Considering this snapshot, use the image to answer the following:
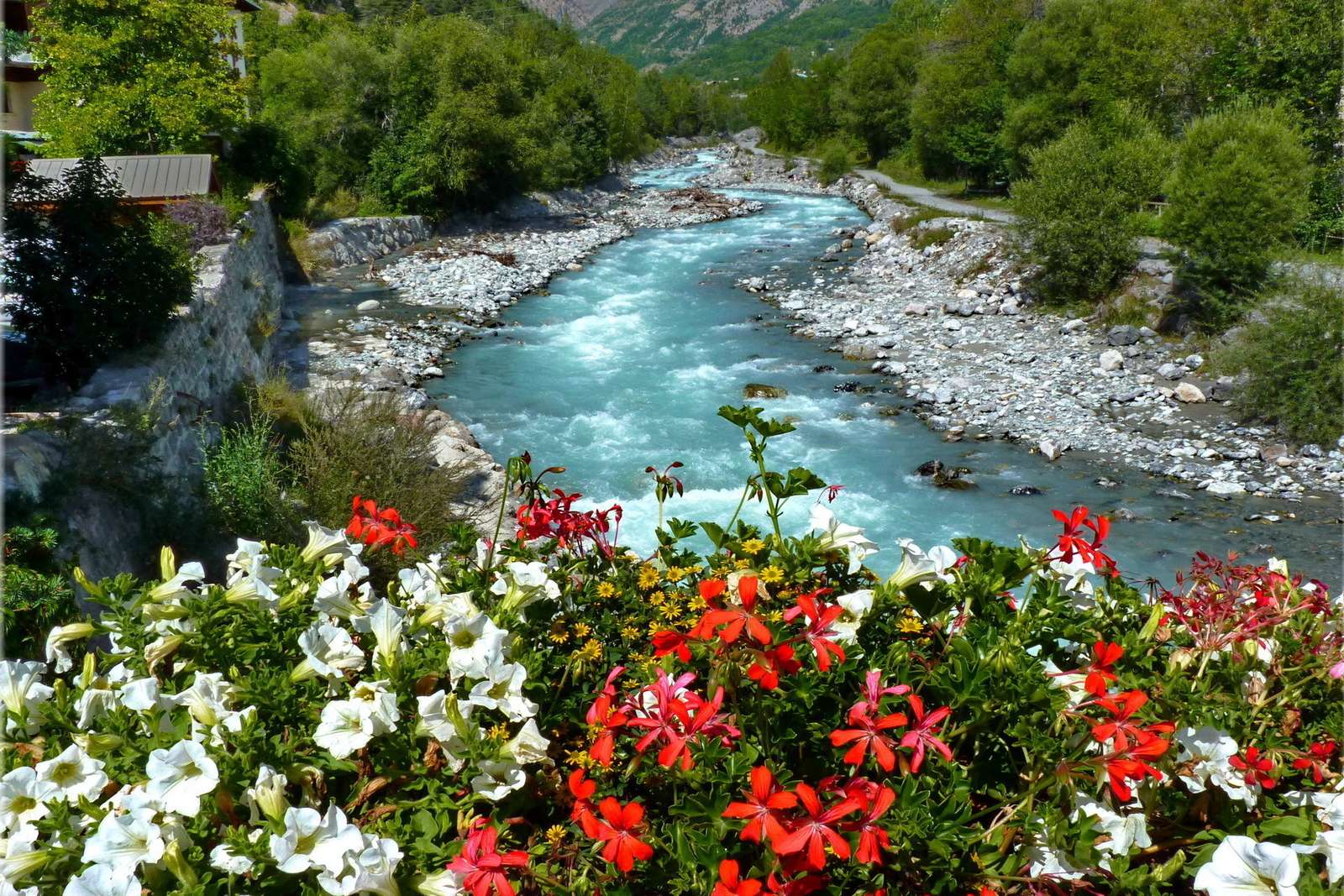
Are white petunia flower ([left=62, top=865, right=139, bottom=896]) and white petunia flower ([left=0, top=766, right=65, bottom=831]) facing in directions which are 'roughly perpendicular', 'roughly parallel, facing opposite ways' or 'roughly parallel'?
roughly parallel

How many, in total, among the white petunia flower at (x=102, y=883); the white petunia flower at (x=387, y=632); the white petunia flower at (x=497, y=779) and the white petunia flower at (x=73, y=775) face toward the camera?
3

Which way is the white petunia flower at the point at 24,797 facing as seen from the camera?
toward the camera

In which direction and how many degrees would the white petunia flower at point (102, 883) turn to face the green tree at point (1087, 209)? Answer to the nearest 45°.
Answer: approximately 135° to its left

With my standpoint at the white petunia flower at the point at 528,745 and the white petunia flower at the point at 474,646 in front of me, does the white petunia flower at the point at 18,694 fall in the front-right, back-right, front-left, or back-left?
front-left

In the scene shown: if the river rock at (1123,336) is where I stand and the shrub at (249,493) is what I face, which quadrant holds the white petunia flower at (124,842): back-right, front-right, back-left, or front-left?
front-left

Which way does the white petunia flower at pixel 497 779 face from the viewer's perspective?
toward the camera

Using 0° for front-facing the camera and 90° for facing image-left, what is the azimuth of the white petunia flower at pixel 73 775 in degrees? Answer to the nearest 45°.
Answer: approximately 0°
